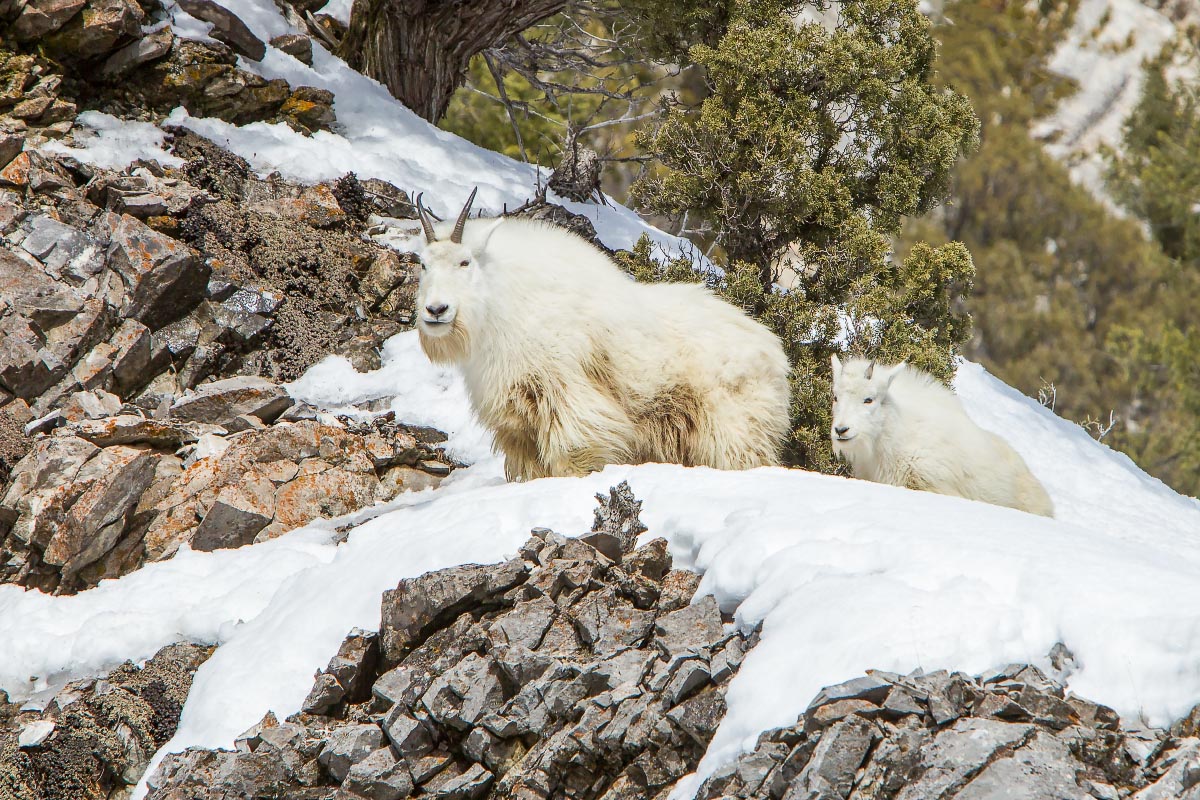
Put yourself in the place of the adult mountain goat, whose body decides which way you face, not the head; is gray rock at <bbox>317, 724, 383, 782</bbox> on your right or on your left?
on your left

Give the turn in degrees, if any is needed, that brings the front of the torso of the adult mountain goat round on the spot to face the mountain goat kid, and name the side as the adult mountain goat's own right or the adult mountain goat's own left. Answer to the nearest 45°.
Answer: approximately 180°

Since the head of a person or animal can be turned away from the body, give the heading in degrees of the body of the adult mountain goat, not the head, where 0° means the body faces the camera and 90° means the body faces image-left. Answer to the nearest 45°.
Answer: approximately 90°

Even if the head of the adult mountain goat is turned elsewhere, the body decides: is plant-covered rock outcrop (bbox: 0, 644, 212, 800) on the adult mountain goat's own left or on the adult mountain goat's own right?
on the adult mountain goat's own left

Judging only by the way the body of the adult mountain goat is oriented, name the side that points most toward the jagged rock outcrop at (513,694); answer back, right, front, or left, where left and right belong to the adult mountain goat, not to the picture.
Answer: left

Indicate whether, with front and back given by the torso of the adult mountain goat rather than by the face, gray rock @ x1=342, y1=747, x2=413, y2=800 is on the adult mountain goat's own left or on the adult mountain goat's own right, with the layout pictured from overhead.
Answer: on the adult mountain goat's own left
